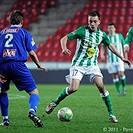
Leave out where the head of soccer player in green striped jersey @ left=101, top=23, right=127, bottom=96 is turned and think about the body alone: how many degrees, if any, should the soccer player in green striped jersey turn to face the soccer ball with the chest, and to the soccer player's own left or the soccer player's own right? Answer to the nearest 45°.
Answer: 0° — they already face it

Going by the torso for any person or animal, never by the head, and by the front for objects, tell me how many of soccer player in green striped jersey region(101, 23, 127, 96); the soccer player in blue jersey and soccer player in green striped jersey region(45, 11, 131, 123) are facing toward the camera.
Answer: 2

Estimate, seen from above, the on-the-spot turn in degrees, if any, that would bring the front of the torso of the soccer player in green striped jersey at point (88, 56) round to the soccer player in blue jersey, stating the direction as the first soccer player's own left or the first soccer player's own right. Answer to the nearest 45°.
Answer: approximately 45° to the first soccer player's own right

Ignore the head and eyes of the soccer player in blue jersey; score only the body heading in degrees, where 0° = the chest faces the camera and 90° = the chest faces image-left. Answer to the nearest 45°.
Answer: approximately 225°

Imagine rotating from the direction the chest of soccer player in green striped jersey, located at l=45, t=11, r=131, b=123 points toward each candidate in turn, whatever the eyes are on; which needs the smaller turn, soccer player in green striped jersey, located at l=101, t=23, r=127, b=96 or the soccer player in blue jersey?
the soccer player in blue jersey

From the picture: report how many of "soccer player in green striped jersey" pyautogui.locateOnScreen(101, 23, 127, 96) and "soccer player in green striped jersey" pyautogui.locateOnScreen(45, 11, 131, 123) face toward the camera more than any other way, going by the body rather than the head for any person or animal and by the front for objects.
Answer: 2

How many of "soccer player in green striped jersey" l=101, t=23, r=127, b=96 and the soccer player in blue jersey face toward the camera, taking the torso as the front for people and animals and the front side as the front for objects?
1

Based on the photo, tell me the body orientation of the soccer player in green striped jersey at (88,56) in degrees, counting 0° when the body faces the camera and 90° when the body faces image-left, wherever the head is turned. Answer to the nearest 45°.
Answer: approximately 0°

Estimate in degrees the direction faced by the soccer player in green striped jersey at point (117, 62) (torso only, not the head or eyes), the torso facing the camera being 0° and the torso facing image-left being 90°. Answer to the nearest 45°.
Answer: approximately 0°
